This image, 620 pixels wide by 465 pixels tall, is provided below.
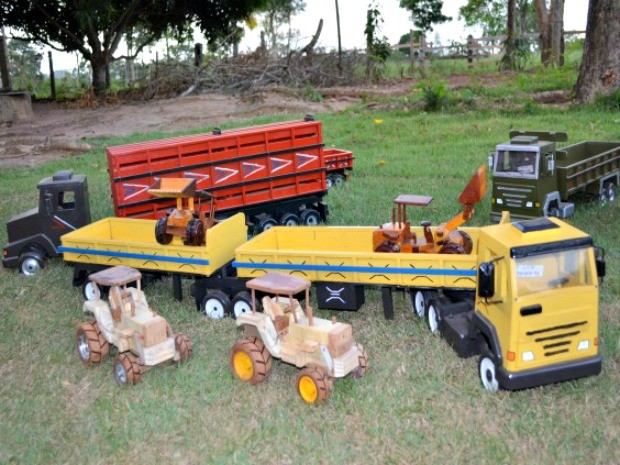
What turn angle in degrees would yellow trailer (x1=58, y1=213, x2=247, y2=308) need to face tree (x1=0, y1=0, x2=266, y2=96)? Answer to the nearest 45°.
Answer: approximately 135° to its left

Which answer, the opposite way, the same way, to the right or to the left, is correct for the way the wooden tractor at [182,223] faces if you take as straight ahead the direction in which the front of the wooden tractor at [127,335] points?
to the right

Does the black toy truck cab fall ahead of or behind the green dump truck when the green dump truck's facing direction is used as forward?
ahead

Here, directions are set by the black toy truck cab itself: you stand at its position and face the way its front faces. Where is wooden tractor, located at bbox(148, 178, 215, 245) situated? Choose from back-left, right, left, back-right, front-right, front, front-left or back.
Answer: back-left

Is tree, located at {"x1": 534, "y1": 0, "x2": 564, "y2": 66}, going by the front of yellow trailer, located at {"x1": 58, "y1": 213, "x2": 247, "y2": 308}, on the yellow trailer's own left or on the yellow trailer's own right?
on the yellow trailer's own left

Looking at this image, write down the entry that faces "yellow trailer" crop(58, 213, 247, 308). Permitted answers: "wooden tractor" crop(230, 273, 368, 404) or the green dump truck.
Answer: the green dump truck

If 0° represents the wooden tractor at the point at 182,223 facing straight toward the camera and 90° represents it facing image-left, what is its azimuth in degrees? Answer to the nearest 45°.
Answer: approximately 45°

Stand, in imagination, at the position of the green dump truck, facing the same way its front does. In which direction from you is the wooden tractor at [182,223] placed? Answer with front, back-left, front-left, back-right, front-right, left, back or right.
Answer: front

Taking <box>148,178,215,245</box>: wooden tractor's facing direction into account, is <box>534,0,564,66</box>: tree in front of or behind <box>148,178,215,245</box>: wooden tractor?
behind

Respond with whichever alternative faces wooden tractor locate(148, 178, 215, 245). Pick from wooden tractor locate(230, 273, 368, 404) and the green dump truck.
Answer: the green dump truck

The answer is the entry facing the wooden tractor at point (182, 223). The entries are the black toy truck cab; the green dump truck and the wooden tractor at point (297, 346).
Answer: the green dump truck

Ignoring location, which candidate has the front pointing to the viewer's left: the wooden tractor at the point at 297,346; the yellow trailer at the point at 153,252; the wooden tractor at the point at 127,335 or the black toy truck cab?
the black toy truck cab

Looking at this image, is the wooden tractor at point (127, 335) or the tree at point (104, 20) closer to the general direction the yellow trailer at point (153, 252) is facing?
the wooden tractor

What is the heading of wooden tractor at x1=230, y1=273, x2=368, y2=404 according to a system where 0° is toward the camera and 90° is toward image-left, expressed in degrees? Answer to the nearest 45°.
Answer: approximately 315°

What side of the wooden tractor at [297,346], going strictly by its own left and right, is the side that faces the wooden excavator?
left

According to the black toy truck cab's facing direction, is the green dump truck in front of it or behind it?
behind

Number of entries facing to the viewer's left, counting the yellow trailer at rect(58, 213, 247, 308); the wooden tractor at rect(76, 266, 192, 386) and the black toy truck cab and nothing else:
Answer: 1

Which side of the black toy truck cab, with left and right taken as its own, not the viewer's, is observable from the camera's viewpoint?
left

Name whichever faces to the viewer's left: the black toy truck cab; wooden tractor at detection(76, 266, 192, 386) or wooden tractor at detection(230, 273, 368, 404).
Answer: the black toy truck cab
